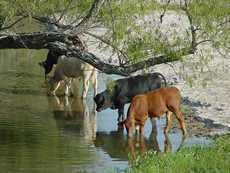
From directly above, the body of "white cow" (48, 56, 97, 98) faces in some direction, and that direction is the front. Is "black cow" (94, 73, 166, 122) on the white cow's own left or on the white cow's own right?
on the white cow's own left

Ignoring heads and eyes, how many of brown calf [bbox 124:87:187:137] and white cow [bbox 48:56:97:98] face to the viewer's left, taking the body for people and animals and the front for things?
2

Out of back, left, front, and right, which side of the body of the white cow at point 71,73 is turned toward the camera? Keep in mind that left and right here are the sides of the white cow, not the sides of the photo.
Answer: left

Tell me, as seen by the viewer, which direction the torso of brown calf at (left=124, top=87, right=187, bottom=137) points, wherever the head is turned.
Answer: to the viewer's left
